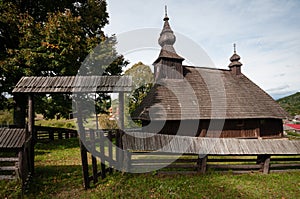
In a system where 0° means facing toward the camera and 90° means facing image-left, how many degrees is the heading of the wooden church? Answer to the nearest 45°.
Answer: approximately 90°

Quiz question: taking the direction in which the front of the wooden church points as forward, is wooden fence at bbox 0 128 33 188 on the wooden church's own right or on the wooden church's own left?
on the wooden church's own left

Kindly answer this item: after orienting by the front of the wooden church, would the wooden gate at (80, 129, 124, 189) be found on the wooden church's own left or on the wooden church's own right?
on the wooden church's own left

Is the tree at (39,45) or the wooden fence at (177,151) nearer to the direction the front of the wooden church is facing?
the tree

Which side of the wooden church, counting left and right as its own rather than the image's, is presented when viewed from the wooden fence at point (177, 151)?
left
